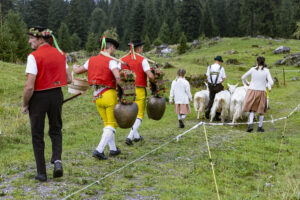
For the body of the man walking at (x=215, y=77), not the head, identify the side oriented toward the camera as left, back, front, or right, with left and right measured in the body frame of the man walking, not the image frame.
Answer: back

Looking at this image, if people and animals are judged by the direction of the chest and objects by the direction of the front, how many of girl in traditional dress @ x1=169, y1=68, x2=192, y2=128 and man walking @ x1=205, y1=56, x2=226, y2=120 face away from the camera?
2

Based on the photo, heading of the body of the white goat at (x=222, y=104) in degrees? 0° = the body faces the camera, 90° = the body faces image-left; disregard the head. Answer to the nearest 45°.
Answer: approximately 225°

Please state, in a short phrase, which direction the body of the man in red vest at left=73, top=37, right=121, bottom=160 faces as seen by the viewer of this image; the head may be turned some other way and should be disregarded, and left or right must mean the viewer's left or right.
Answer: facing away from the viewer and to the right of the viewer

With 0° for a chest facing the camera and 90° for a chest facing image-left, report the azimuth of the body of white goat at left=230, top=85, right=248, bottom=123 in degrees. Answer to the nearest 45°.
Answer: approximately 225°

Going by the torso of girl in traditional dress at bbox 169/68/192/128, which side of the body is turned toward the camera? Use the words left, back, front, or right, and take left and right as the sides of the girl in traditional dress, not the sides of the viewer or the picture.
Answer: back

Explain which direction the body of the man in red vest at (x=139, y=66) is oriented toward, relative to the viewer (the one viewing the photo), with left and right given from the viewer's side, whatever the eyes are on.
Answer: facing away from the viewer and to the right of the viewer

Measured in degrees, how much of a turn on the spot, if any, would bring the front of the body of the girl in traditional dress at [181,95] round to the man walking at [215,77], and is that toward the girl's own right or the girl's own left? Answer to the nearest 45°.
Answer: approximately 45° to the girl's own right

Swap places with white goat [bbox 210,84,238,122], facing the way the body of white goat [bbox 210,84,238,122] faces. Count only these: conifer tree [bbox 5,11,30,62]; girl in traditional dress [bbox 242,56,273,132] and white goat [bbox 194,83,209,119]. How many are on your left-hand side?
2

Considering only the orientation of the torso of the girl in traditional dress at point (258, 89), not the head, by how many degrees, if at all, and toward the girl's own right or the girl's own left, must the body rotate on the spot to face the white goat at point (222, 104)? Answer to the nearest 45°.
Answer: approximately 45° to the girl's own left
